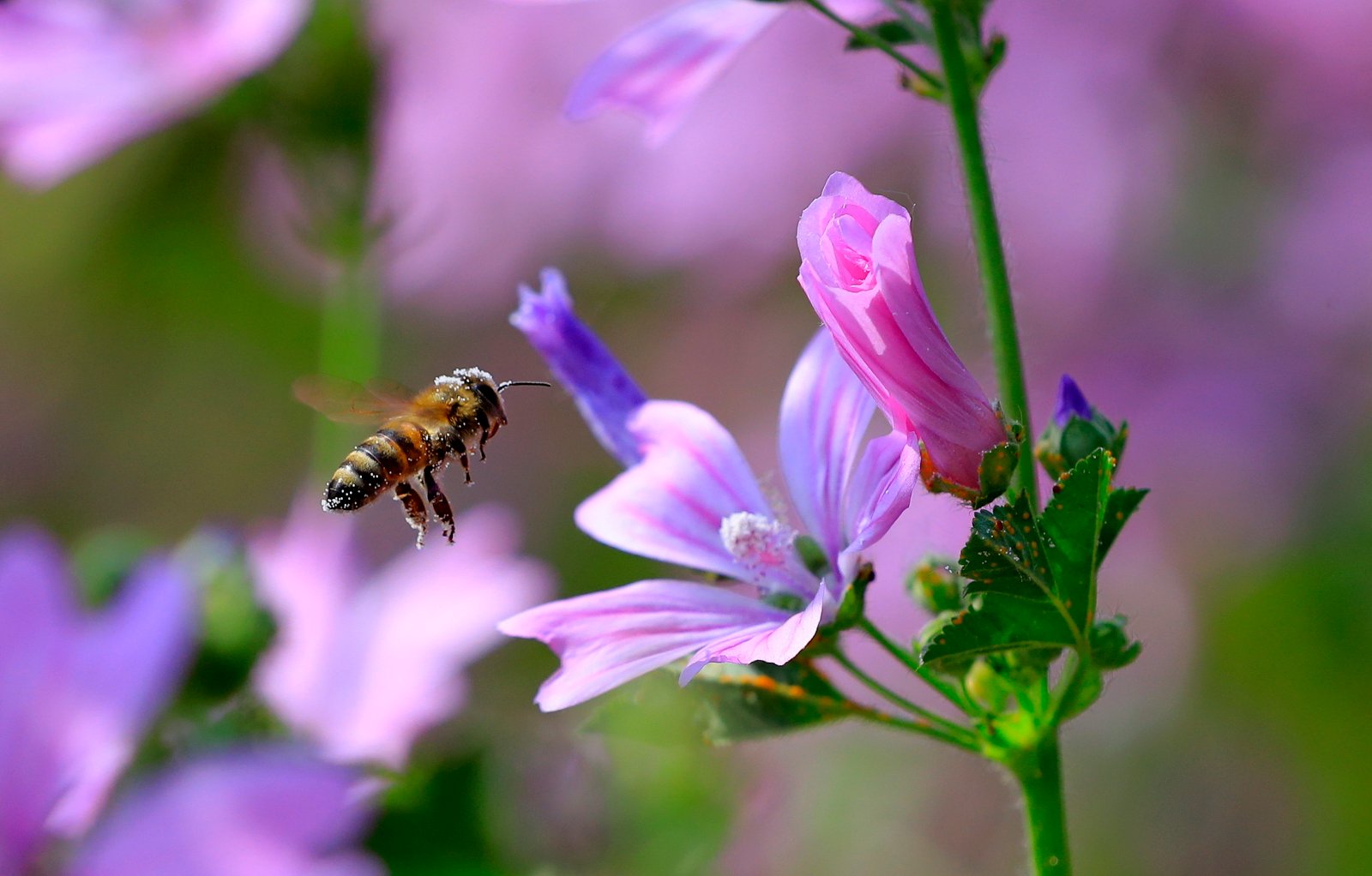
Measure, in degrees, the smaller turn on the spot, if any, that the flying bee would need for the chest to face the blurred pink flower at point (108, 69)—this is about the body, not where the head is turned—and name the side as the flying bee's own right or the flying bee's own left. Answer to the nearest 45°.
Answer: approximately 135° to the flying bee's own left

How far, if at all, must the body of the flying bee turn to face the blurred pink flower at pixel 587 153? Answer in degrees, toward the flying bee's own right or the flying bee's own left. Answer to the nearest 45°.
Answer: approximately 90° to the flying bee's own left

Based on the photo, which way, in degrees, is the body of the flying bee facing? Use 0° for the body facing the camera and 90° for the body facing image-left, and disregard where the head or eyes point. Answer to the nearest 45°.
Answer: approximately 270°
